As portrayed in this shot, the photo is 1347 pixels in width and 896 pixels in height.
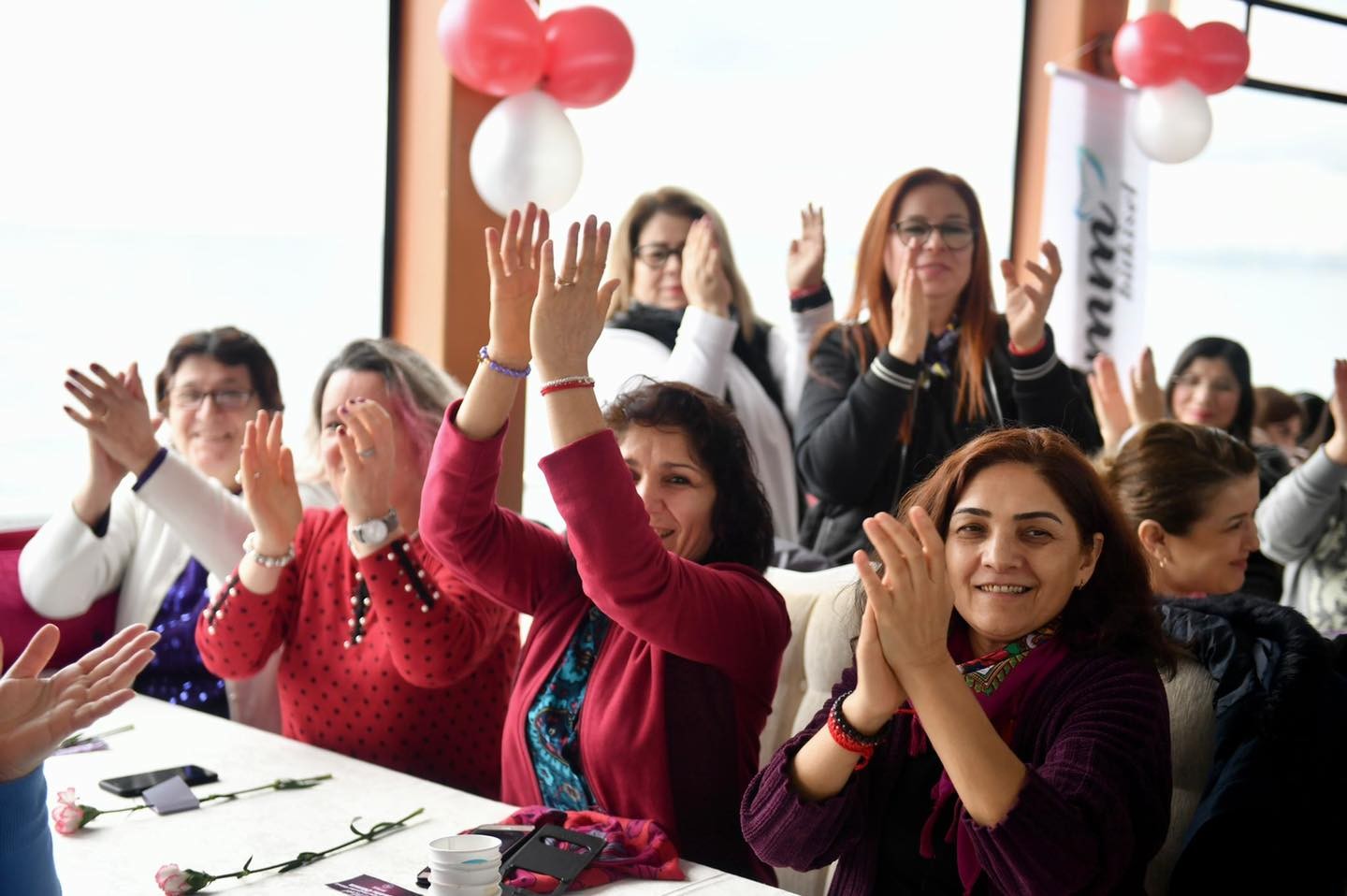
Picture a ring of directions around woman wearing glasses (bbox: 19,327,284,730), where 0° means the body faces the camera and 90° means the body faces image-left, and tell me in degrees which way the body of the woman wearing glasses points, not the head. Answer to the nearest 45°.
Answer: approximately 0°

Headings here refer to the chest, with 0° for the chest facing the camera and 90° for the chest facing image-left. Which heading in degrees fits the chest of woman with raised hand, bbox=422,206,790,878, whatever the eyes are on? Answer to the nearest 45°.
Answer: approximately 45°

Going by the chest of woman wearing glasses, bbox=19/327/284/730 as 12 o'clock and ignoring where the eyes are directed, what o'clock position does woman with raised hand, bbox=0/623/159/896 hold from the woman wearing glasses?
The woman with raised hand is roughly at 12 o'clock from the woman wearing glasses.
